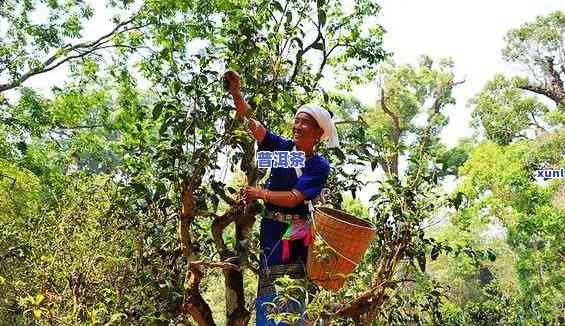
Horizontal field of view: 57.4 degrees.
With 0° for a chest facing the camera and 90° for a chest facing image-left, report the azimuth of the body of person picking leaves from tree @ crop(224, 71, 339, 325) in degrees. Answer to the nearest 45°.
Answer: approximately 45°
